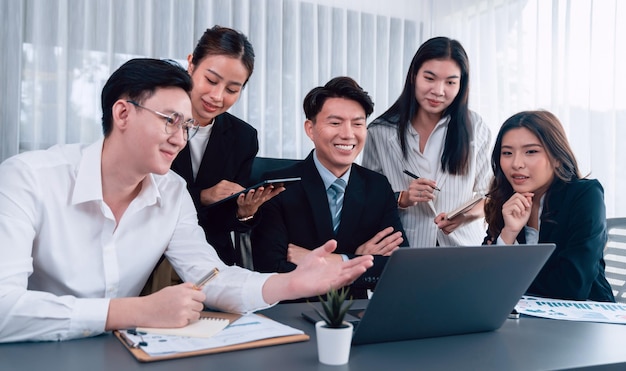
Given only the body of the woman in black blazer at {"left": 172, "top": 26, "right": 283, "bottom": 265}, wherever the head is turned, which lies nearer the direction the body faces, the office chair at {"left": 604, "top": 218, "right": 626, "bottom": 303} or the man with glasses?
the man with glasses

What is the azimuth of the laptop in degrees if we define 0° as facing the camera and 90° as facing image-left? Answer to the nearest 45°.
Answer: approximately 135°

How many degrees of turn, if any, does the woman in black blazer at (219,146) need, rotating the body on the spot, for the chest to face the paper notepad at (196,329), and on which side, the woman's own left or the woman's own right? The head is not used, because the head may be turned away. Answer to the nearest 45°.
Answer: approximately 45° to the woman's own left

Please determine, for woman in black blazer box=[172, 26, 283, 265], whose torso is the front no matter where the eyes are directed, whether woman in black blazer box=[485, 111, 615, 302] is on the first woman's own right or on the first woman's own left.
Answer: on the first woman's own left

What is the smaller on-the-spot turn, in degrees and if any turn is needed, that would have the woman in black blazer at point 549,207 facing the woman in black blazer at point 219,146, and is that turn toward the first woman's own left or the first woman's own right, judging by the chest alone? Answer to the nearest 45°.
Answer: approximately 45° to the first woman's own right

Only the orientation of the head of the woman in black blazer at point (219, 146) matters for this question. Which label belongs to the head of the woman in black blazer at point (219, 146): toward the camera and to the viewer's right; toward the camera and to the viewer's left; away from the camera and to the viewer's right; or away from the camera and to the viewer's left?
toward the camera and to the viewer's right
